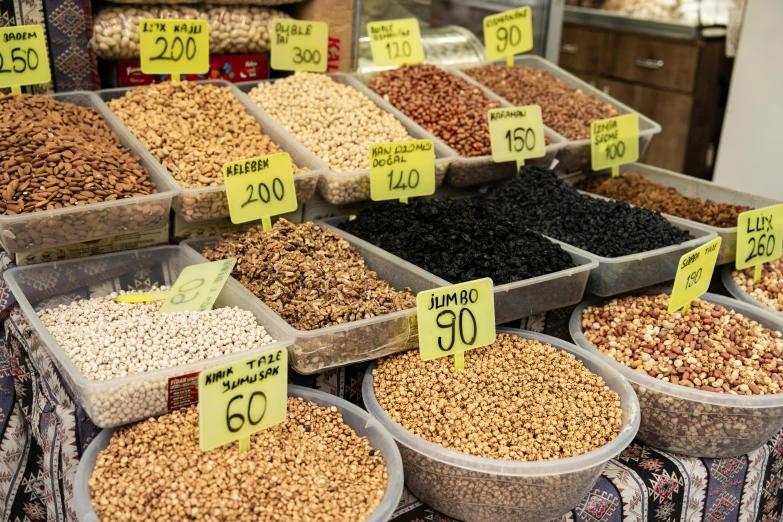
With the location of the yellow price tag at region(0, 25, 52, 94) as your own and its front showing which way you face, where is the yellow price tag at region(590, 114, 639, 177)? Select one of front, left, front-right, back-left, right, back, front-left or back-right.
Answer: left

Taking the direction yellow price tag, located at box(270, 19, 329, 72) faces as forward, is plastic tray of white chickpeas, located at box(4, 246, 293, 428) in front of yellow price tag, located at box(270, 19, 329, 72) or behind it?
in front

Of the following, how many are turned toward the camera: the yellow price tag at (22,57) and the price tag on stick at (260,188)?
2

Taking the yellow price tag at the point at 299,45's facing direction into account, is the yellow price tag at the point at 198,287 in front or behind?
in front

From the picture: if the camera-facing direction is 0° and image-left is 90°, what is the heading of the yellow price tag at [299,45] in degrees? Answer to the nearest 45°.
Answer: approximately 0°

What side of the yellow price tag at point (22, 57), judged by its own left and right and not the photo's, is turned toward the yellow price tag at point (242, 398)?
front

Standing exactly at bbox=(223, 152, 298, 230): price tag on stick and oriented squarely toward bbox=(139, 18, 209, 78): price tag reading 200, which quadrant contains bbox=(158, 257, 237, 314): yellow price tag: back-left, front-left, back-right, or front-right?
back-left
